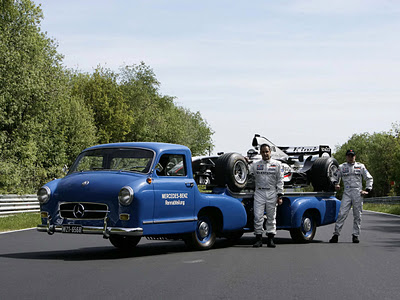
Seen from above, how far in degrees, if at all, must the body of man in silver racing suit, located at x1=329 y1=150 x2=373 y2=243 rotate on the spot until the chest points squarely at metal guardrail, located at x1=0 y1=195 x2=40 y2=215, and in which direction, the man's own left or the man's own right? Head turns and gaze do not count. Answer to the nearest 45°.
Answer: approximately 135° to the man's own right

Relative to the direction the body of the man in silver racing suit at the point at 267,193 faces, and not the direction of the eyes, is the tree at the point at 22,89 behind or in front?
behind

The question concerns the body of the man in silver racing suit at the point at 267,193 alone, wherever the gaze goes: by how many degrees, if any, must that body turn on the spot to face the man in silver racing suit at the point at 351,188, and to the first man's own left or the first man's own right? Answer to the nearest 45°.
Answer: approximately 135° to the first man's own left

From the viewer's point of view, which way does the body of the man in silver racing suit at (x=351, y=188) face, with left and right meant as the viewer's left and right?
facing the viewer

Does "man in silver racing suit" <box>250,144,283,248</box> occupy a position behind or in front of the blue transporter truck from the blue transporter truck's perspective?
behind

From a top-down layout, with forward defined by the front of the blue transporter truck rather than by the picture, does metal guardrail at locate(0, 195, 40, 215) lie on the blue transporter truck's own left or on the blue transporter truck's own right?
on the blue transporter truck's own right

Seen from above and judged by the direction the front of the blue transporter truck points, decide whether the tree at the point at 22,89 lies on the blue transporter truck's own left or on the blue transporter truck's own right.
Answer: on the blue transporter truck's own right

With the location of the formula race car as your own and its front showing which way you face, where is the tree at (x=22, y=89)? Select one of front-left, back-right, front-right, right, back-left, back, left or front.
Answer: right

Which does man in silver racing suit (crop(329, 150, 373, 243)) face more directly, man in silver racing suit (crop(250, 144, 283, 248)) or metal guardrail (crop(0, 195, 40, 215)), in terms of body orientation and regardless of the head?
the man in silver racing suit

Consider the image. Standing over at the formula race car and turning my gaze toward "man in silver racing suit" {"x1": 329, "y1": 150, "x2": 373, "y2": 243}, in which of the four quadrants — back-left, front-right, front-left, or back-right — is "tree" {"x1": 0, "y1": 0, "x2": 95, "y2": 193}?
back-left

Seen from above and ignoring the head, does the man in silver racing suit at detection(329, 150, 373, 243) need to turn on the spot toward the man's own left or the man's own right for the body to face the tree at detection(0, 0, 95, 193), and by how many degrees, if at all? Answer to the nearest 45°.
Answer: approximately 135° to the man's own right

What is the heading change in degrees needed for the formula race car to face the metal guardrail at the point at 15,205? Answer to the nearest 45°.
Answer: approximately 90° to its right

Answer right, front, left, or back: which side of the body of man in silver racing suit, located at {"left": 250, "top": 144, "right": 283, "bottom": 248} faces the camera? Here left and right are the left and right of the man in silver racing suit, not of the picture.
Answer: front
